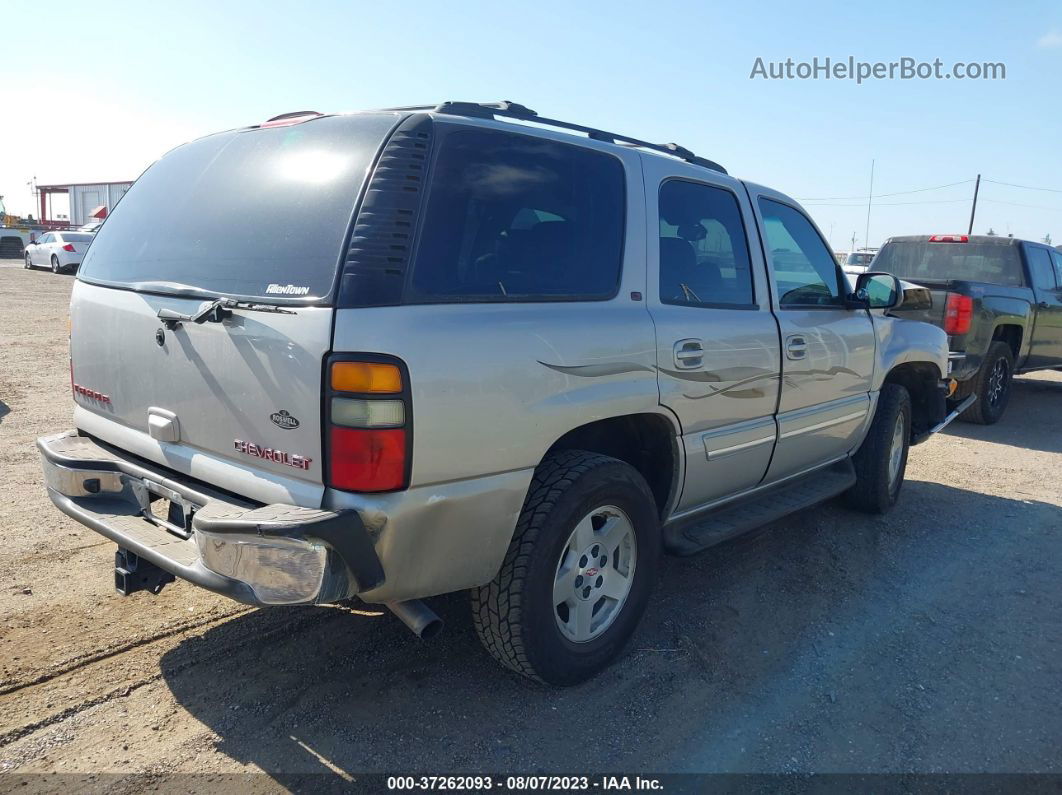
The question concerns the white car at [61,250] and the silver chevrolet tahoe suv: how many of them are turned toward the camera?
0

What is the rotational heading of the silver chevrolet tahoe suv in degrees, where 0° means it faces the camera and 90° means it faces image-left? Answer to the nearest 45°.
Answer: approximately 225°

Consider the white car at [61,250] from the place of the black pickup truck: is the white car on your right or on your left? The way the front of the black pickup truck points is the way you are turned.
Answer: on your left

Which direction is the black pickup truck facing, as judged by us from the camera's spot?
facing away from the viewer and to the right of the viewer

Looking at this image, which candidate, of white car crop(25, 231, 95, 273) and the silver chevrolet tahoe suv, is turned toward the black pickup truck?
the silver chevrolet tahoe suv

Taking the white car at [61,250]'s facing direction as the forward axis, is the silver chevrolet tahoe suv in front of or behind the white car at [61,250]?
behind

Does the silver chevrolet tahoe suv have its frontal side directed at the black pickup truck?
yes

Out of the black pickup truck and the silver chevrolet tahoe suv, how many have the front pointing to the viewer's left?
0

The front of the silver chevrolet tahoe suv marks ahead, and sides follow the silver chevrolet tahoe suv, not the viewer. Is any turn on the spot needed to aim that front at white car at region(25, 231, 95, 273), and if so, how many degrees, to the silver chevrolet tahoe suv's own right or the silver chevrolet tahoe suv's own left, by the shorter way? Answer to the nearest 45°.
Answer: approximately 90° to the silver chevrolet tahoe suv's own left

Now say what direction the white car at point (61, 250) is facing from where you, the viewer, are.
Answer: facing away from the viewer and to the left of the viewer
